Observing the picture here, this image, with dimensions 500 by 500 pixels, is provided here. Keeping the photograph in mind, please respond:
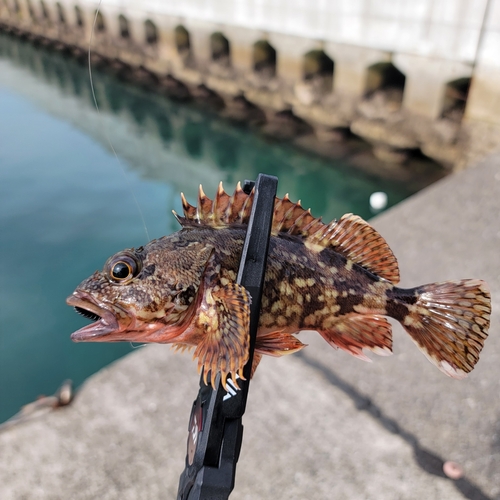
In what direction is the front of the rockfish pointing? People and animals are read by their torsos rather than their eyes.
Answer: to the viewer's left

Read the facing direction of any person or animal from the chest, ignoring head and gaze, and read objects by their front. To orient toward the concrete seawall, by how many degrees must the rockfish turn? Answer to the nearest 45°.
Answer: approximately 90° to its right

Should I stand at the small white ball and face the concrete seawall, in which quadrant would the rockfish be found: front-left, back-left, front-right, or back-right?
back-left

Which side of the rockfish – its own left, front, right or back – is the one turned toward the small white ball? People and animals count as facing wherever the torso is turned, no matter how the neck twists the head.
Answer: right

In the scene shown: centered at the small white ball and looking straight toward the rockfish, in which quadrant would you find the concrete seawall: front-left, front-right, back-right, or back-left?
back-right
